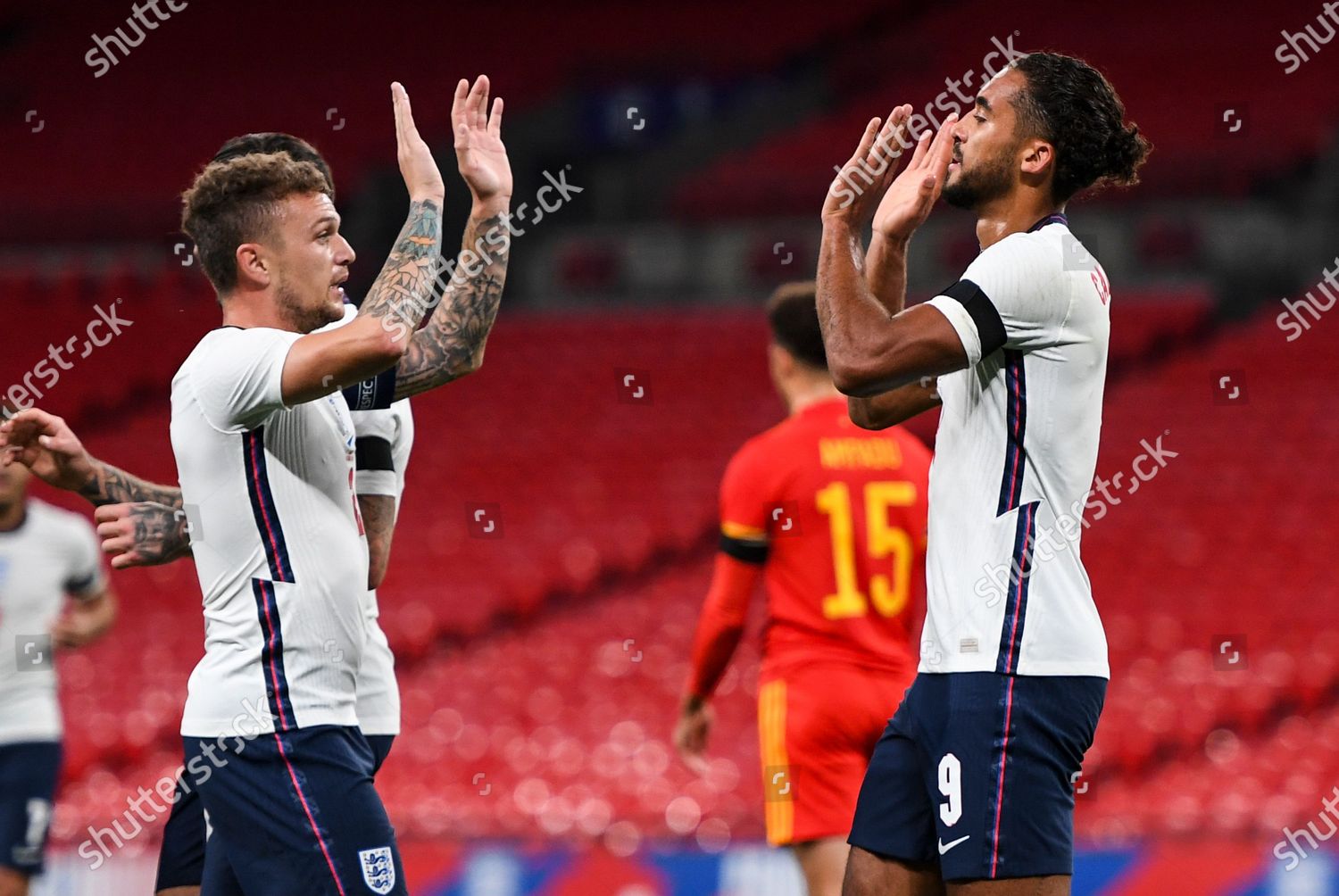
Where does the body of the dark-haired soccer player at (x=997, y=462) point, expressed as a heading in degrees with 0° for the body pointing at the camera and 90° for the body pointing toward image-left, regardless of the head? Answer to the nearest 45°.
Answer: approximately 90°

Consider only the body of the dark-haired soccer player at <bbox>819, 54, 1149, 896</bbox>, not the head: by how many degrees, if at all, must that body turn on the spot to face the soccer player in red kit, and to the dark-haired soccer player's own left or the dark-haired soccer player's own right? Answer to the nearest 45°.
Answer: approximately 90° to the dark-haired soccer player's own right

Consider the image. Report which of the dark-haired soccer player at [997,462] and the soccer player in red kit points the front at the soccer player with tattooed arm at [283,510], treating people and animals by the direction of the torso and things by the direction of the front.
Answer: the dark-haired soccer player

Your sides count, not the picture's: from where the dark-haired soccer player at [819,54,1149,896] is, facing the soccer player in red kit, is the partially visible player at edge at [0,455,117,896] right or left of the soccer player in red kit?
left

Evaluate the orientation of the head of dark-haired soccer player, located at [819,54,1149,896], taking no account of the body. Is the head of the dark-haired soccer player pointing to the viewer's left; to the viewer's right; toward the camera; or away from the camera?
to the viewer's left

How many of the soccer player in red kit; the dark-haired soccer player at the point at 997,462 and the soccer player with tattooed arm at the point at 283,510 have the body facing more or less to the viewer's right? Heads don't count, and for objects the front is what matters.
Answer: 1

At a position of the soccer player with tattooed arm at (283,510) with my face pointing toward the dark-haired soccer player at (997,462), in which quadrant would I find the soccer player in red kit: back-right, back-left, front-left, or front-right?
front-left

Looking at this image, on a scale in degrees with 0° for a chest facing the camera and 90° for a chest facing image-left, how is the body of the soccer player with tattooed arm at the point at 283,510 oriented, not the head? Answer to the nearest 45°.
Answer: approximately 270°

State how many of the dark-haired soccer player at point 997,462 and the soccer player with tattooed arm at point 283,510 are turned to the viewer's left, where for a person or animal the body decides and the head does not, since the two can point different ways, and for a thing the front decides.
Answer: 1

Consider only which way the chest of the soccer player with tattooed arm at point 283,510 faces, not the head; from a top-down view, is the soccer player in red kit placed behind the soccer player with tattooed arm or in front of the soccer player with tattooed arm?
in front

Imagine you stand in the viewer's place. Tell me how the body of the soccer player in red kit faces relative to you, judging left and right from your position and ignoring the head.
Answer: facing away from the viewer and to the left of the viewer

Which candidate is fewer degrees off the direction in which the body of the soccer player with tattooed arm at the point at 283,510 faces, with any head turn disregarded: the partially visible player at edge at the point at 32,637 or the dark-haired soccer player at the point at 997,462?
the dark-haired soccer player

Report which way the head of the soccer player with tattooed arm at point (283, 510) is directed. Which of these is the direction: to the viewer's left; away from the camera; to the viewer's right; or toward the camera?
to the viewer's right

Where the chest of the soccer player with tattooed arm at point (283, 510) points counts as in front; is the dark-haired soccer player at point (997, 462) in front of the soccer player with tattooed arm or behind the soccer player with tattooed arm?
in front

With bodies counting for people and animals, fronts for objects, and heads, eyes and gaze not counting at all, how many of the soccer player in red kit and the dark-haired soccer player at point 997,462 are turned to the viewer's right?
0
